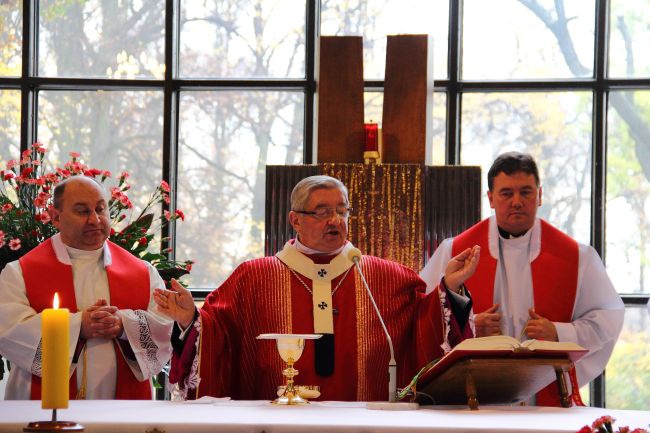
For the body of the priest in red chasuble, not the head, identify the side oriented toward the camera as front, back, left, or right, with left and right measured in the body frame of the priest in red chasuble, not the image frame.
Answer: front

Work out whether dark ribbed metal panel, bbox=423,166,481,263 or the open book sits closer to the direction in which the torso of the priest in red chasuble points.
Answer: the open book

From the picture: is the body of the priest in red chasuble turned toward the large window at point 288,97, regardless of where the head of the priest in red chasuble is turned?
no

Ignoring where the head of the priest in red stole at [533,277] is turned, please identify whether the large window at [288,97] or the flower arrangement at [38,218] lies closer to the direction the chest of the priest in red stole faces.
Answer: the flower arrangement

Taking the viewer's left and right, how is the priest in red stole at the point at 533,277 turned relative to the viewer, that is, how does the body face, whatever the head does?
facing the viewer

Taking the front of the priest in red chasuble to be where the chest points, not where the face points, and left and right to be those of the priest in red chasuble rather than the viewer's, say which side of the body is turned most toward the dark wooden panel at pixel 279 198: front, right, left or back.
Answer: back

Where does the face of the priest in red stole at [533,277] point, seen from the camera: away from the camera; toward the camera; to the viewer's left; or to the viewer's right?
toward the camera

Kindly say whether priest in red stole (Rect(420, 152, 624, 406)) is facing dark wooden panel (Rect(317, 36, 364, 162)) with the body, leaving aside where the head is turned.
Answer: no

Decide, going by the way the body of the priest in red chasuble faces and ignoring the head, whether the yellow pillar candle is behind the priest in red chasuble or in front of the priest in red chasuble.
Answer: in front

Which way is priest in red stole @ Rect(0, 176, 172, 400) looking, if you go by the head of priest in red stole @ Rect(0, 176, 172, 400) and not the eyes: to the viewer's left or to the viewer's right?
to the viewer's right

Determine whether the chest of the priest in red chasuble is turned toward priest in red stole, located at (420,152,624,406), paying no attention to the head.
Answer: no

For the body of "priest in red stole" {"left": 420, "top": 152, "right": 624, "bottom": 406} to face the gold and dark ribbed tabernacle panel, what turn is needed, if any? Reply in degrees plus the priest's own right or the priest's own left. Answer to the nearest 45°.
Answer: approximately 135° to the priest's own right

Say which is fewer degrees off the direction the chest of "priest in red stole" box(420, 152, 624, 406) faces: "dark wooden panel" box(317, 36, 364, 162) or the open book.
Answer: the open book

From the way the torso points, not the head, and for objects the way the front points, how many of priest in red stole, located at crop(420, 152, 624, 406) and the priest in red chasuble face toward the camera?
2

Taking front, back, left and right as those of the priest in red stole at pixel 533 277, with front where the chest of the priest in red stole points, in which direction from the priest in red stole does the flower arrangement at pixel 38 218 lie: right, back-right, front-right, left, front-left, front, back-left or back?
right

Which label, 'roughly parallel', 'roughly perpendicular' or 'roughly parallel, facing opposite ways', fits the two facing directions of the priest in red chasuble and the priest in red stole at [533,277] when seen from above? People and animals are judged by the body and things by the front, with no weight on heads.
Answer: roughly parallel
